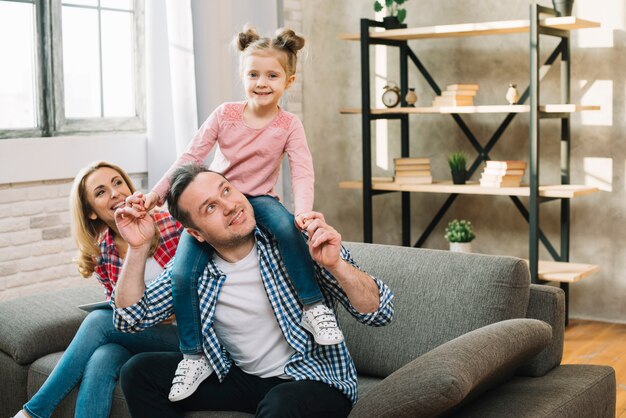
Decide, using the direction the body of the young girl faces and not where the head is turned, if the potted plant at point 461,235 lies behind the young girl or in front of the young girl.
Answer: behind

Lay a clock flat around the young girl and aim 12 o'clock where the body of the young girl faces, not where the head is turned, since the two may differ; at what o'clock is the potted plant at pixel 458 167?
The potted plant is roughly at 7 o'clock from the young girl.

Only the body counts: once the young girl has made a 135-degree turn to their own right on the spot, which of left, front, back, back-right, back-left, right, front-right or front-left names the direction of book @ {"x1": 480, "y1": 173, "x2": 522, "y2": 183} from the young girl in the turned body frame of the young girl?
right

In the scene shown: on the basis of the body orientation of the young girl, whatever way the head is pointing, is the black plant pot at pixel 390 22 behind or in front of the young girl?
behind

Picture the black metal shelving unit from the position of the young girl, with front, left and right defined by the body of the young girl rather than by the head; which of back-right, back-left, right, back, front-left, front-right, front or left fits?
back-left

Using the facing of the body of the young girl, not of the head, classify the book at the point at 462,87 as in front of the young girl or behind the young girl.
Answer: behind

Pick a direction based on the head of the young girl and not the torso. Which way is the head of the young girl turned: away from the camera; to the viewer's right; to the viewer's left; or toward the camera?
toward the camera

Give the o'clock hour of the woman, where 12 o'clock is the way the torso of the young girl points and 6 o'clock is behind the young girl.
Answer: The woman is roughly at 3 o'clock from the young girl.

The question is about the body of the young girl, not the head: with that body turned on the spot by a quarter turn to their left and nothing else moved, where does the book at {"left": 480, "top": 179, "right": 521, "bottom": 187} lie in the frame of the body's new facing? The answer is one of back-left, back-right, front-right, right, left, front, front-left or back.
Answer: front-left

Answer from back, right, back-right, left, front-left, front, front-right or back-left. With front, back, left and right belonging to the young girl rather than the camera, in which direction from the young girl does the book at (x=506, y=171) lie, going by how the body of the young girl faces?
back-left

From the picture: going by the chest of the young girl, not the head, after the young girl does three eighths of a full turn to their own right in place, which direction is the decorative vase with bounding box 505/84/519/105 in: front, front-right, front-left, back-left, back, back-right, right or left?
right

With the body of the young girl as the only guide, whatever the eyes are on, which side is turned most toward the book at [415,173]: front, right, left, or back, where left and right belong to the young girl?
back

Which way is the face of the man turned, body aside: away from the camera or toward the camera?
toward the camera

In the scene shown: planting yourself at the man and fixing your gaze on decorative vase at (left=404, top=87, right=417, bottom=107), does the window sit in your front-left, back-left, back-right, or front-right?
front-left

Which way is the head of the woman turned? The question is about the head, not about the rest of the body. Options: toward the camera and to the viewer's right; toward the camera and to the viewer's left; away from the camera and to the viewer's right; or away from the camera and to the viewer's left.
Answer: toward the camera and to the viewer's right

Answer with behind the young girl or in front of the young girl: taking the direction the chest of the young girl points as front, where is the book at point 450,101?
behind

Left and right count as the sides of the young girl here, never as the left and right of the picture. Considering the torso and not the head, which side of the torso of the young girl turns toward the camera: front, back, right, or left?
front

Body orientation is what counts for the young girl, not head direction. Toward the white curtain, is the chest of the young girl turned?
no

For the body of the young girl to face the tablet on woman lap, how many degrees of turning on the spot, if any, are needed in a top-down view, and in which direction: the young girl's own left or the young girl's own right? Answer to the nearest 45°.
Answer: approximately 90° to the young girl's own right
